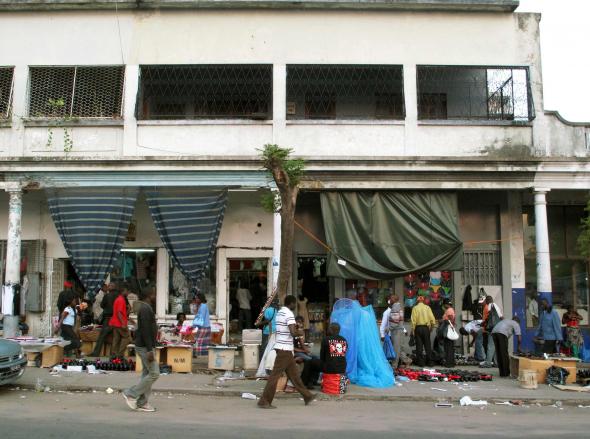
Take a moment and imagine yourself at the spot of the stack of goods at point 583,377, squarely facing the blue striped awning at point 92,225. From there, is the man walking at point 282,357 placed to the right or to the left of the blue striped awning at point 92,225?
left

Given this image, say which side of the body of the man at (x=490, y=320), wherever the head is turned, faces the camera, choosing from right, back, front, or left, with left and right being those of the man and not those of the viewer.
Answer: left

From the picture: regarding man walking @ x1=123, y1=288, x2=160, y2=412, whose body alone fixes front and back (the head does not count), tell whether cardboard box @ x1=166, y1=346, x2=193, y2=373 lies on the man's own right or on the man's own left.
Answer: on the man's own left

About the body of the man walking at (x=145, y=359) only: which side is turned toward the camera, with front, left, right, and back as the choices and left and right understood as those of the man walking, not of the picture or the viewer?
right
